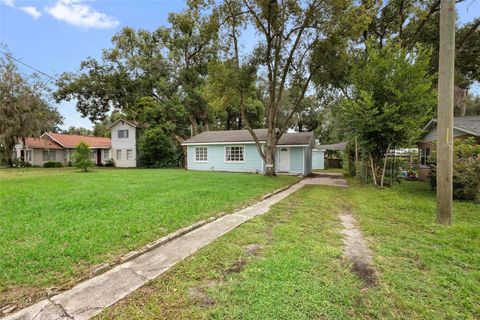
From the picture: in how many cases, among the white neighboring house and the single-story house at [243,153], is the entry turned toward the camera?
2

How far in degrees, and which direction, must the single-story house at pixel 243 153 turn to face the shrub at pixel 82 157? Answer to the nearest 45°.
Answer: approximately 90° to its right

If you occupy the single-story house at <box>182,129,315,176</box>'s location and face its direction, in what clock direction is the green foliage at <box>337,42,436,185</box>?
The green foliage is roughly at 11 o'clock from the single-story house.

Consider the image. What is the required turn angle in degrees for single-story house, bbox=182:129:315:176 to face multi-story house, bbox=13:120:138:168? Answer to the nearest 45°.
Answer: approximately 135° to its right
